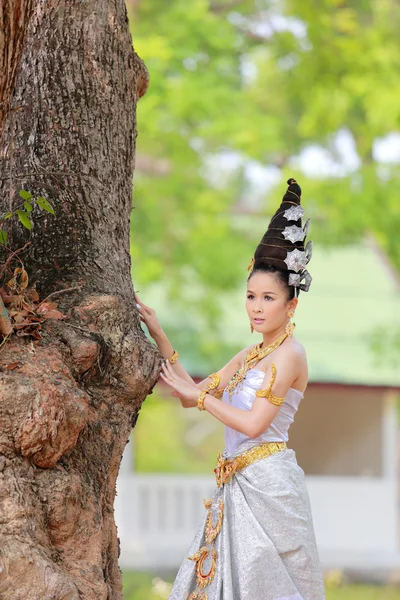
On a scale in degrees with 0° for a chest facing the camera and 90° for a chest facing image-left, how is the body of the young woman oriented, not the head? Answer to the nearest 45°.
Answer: approximately 45°

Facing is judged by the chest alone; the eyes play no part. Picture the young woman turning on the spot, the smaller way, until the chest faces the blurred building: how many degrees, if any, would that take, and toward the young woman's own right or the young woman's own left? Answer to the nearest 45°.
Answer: approximately 135° to the young woman's own right

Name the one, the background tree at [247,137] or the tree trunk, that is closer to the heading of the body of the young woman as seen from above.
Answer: the tree trunk

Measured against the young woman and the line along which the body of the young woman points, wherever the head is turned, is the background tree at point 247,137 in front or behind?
behind

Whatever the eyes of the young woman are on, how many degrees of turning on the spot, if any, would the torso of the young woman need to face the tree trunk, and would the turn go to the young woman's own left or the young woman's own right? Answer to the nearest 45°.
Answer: approximately 45° to the young woman's own right

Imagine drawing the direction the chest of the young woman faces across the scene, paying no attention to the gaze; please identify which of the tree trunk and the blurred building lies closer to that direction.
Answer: the tree trunk
